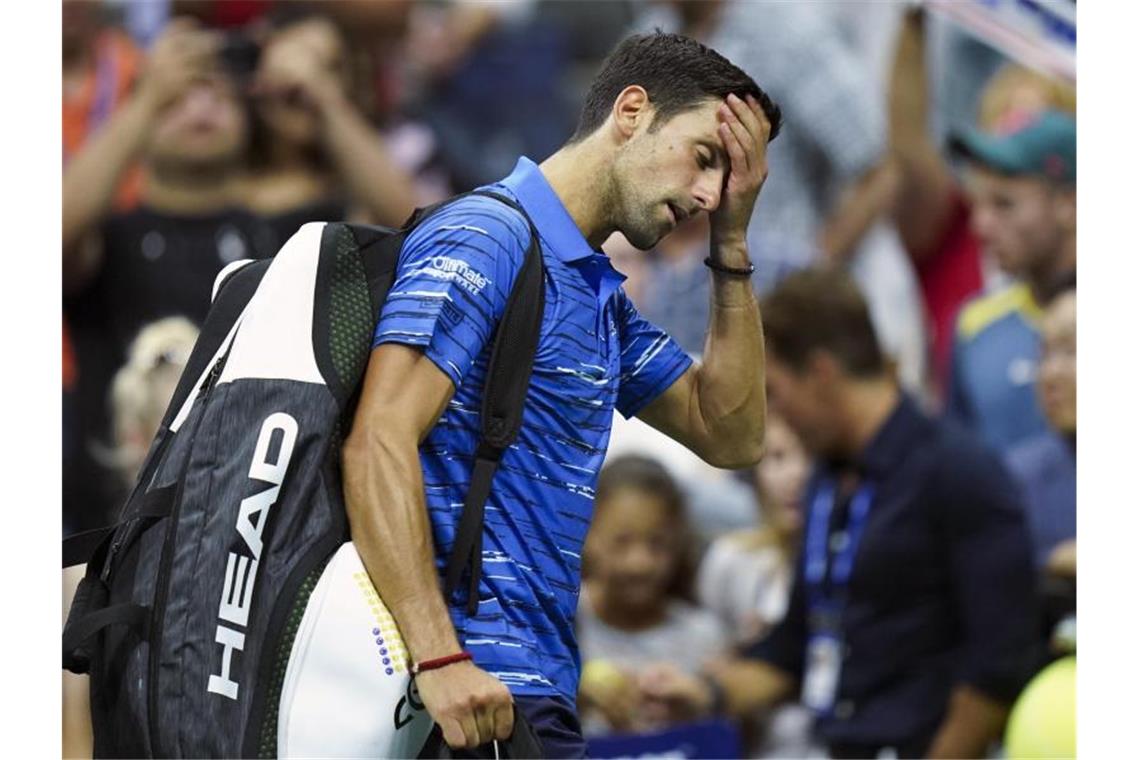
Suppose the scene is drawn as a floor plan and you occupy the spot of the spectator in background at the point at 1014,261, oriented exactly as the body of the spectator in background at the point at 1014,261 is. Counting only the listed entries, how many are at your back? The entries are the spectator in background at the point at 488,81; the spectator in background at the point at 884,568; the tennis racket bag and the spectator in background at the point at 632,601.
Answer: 0

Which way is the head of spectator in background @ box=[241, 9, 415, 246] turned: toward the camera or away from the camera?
toward the camera

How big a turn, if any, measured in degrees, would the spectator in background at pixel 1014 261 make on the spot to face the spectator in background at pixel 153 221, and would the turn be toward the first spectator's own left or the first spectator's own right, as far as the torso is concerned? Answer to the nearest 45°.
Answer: approximately 45° to the first spectator's own right

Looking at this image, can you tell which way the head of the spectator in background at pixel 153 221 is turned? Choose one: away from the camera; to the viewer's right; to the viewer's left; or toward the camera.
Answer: toward the camera

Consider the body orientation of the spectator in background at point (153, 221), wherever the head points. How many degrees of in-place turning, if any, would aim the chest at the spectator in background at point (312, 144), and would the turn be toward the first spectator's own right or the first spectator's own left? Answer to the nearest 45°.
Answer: approximately 90° to the first spectator's own left

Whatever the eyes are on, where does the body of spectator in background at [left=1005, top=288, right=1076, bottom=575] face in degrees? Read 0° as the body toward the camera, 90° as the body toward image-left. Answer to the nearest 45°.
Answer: approximately 45°

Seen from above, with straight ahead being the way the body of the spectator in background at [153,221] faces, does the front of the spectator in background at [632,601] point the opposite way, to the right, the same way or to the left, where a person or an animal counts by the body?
the same way

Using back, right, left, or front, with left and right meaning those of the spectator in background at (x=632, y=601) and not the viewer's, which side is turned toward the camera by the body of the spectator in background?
front

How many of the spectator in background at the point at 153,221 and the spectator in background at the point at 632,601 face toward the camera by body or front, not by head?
2

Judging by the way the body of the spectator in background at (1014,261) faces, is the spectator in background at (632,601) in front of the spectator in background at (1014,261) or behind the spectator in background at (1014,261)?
in front

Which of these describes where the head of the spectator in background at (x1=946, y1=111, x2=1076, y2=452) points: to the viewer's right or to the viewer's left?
to the viewer's left

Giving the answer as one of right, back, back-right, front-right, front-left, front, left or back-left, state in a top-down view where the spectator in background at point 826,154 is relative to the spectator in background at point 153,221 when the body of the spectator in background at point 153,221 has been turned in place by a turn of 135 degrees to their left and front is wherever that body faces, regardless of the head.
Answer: front-right

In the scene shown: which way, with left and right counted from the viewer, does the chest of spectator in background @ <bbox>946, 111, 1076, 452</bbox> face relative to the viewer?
facing the viewer and to the left of the viewer

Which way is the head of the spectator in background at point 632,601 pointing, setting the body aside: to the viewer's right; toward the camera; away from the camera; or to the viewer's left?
toward the camera

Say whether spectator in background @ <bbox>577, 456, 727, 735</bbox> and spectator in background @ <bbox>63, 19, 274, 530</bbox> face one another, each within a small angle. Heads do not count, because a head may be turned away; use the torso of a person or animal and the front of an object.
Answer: no

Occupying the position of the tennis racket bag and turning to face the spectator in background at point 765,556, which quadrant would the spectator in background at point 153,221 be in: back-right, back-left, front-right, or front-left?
front-left

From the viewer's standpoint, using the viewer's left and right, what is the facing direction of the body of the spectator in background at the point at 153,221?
facing the viewer
